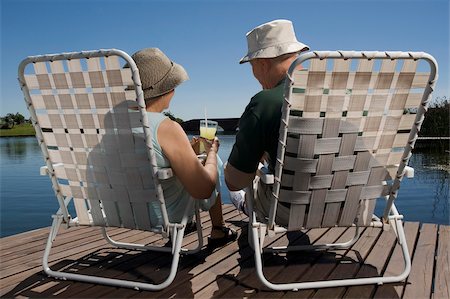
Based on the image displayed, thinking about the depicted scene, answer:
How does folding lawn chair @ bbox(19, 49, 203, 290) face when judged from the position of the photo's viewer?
facing away from the viewer and to the right of the viewer

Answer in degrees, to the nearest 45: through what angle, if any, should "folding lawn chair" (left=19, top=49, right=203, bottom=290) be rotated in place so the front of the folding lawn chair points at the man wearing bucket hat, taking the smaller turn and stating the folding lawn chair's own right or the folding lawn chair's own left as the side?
approximately 45° to the folding lawn chair's own right

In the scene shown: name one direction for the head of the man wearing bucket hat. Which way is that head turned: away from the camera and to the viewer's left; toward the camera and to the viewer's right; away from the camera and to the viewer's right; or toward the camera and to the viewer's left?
away from the camera and to the viewer's left

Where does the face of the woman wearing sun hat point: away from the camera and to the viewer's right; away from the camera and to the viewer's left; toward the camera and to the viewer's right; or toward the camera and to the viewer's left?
away from the camera and to the viewer's right

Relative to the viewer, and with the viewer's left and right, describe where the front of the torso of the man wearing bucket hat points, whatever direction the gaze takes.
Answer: facing away from the viewer and to the left of the viewer

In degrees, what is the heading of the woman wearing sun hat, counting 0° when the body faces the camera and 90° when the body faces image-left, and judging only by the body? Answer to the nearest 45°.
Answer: approximately 225°
